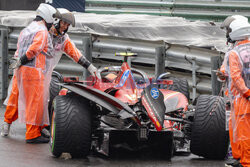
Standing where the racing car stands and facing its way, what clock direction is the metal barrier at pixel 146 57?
The metal barrier is roughly at 12 o'clock from the racing car.

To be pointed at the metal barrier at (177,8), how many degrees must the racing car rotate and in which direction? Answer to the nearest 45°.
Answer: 0° — it already faces it

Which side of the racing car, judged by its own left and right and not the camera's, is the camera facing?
back
